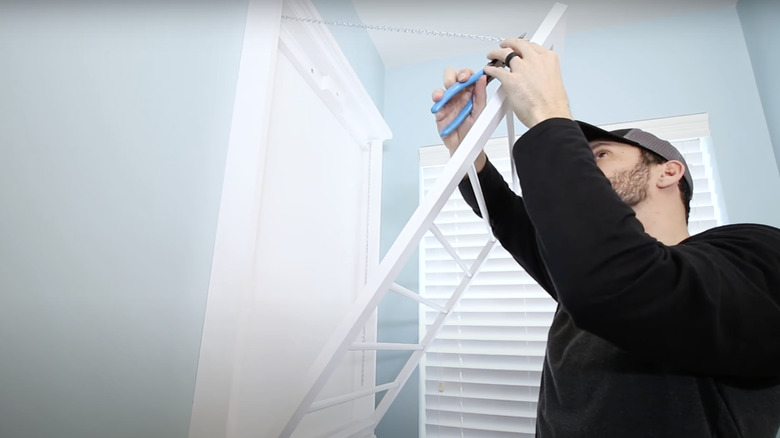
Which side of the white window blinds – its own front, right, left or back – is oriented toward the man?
front

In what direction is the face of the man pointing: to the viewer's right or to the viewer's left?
to the viewer's left

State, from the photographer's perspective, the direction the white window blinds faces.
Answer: facing the viewer

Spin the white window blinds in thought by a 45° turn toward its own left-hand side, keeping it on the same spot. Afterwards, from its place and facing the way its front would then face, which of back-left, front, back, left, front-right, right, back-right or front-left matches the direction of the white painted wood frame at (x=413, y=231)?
front-right

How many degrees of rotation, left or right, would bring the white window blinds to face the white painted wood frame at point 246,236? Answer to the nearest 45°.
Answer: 0° — it already faces it
